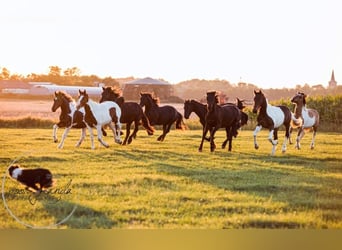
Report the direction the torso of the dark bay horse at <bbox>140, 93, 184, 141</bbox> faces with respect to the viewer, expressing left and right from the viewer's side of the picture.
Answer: facing to the left of the viewer

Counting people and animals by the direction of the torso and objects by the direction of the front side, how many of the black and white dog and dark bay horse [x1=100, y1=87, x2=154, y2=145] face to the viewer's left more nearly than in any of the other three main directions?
2

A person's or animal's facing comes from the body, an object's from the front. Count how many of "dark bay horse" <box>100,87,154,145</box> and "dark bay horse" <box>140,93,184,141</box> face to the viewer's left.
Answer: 2

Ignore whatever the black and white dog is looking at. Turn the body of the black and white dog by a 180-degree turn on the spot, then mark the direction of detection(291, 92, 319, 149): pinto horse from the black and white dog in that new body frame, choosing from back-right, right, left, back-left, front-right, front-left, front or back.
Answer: front

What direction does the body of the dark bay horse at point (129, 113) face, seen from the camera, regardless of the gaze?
to the viewer's left

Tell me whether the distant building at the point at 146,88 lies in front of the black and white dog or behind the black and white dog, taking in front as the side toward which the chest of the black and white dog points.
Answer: behind
